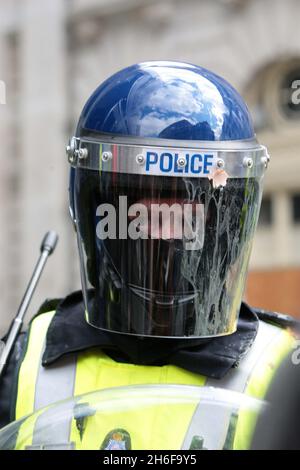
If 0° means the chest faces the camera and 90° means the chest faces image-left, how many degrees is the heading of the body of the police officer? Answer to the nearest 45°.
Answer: approximately 0°
